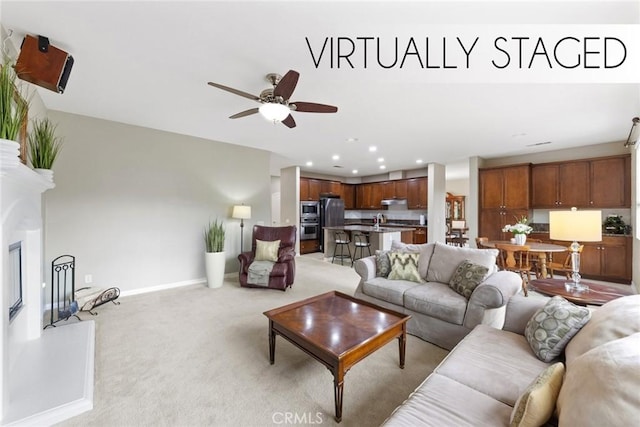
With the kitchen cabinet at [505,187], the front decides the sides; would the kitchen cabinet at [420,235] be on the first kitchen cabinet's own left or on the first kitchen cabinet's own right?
on the first kitchen cabinet's own right

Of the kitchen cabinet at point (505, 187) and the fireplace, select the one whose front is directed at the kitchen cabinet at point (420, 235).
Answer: the fireplace

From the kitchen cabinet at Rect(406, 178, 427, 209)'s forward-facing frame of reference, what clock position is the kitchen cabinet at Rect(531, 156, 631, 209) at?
the kitchen cabinet at Rect(531, 156, 631, 209) is roughly at 10 o'clock from the kitchen cabinet at Rect(406, 178, 427, 209).

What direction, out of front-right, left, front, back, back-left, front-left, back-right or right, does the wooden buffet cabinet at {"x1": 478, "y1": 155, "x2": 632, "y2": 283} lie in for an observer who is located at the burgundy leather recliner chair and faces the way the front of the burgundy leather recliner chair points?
back-left

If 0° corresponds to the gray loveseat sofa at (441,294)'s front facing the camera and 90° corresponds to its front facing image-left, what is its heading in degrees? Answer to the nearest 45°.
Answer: approximately 45°

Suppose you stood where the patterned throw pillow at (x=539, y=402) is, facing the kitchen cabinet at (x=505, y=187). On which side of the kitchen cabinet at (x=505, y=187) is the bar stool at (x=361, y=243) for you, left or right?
left

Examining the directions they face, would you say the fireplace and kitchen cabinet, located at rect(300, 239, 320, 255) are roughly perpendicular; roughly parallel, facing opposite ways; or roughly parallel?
roughly perpendicular

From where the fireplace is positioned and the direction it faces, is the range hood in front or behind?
in front

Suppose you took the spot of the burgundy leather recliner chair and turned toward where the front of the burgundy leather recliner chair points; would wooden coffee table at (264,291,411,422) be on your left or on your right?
on your left

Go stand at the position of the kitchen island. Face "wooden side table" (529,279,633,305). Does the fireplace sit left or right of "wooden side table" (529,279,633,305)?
right

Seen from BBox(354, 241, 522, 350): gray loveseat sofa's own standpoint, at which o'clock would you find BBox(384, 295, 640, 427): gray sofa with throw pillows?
BBox(384, 295, 640, 427): gray sofa with throw pillows is roughly at 10 o'clock from BBox(354, 241, 522, 350): gray loveseat sofa.

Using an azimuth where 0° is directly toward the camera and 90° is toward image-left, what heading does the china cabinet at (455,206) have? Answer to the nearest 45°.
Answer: approximately 0°
